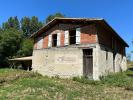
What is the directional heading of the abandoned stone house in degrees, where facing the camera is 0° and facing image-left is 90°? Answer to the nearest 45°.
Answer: approximately 45°

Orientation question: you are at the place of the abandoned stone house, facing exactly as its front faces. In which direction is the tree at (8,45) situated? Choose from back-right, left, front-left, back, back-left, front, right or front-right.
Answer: right
